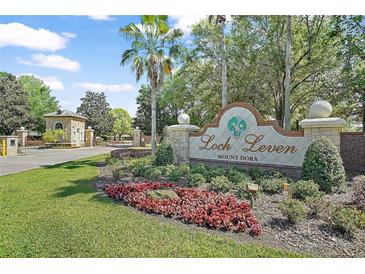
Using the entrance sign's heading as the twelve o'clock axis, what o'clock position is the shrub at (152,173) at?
The shrub is roughly at 1 o'clock from the entrance sign.

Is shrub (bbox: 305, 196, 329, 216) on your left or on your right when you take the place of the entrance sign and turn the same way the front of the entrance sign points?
on your left

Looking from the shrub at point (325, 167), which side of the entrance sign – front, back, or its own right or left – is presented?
left

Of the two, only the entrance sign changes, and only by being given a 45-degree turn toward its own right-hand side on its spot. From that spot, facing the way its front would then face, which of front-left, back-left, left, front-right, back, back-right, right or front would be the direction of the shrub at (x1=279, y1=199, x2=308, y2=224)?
left

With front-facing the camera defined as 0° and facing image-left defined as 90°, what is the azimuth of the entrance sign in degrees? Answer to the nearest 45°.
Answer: approximately 45°

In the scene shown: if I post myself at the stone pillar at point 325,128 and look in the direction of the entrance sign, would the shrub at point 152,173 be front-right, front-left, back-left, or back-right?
front-left

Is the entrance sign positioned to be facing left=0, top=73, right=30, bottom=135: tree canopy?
no

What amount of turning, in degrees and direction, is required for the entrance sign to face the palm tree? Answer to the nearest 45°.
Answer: approximately 90° to its right

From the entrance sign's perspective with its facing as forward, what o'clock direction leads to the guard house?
The guard house is roughly at 3 o'clock from the entrance sign.

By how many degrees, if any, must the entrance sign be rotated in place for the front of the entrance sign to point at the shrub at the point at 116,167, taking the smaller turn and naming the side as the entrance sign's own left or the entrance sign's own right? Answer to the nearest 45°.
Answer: approximately 45° to the entrance sign's own right

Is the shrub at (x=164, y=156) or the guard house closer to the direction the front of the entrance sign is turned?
the shrub

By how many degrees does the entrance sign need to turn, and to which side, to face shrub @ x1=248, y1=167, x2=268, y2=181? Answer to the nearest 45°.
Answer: approximately 45° to its left

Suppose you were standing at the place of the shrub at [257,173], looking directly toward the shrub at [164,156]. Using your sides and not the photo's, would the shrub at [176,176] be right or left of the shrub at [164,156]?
left

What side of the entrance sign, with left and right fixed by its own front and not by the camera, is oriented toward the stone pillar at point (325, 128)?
left

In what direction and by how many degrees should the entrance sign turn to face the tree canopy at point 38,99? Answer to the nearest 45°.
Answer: approximately 90° to its right
